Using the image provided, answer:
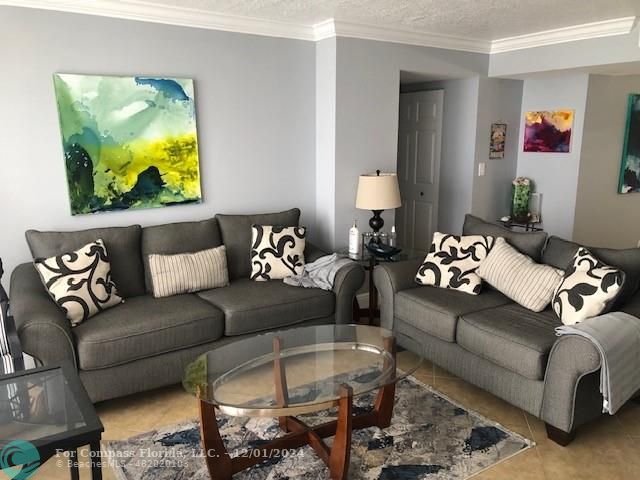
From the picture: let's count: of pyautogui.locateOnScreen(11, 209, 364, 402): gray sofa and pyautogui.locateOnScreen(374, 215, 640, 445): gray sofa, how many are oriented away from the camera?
0

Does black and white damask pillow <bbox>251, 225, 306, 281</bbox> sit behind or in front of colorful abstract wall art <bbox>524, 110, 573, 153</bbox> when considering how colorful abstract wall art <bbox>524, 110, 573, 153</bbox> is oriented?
in front

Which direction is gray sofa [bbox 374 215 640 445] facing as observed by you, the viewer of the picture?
facing the viewer and to the left of the viewer

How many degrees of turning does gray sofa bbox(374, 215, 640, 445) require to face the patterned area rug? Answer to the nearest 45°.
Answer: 0° — it already faces it

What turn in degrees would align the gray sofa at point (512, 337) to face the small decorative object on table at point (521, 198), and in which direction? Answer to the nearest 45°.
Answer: approximately 135° to its right

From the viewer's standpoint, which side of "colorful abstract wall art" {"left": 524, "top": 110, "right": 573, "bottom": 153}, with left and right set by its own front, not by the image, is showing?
front

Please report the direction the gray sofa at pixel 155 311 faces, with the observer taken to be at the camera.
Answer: facing the viewer and to the right of the viewer

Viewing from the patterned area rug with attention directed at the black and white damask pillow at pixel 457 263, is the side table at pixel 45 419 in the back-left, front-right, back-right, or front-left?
back-left

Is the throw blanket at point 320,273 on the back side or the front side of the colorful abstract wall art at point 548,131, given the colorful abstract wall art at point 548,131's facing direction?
on the front side
